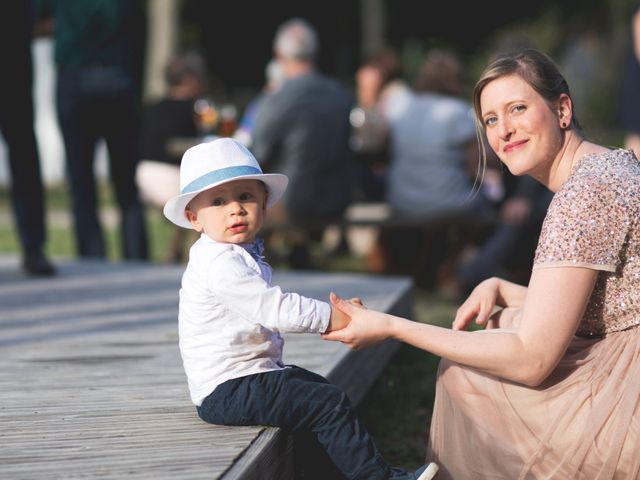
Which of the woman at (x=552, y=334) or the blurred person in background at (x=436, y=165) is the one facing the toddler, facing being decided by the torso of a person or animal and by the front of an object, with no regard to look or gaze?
the woman

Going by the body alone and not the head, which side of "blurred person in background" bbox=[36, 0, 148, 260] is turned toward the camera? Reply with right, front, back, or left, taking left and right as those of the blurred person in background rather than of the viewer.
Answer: back

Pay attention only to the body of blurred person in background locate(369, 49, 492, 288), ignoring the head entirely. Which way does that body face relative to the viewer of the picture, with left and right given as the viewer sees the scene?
facing away from the viewer

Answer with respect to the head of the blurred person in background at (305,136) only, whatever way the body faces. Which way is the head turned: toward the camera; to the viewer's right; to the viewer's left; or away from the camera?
away from the camera

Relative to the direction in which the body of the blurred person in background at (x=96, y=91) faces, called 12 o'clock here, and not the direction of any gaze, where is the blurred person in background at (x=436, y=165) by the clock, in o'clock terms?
the blurred person in background at (x=436, y=165) is roughly at 3 o'clock from the blurred person in background at (x=96, y=91).

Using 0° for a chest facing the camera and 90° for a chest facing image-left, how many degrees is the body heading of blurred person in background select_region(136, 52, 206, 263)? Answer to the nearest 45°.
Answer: approximately 270°

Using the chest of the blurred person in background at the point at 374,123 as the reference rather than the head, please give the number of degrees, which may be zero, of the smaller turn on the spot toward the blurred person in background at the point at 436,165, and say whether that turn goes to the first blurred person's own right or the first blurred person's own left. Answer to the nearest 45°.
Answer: approximately 45° to the first blurred person's own left

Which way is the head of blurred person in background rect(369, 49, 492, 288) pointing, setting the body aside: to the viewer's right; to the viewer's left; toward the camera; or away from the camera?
away from the camera

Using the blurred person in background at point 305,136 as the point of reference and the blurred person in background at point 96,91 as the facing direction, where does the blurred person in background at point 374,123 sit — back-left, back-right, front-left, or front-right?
back-right

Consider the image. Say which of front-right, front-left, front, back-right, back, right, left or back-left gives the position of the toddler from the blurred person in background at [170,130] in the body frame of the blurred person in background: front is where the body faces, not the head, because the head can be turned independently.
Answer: right

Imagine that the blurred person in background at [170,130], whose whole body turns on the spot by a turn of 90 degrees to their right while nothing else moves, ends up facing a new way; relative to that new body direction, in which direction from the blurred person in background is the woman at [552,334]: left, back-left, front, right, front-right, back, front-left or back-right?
front

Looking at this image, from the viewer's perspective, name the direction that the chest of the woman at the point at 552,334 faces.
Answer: to the viewer's left
